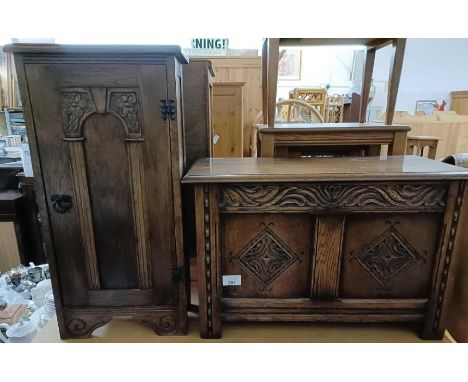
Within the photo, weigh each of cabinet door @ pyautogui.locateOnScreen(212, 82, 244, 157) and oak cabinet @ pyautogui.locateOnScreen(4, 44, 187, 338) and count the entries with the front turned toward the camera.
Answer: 2

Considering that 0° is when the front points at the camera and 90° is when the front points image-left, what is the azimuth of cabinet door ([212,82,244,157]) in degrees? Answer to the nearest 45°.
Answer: approximately 0°

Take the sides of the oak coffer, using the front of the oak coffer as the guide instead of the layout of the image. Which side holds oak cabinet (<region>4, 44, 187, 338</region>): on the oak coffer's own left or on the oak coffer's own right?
on the oak coffer's own right

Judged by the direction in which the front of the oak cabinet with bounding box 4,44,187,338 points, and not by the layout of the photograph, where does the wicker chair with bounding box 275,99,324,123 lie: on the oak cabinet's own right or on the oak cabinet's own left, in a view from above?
on the oak cabinet's own left

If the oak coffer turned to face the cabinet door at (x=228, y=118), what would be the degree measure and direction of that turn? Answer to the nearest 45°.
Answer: approximately 135° to its right

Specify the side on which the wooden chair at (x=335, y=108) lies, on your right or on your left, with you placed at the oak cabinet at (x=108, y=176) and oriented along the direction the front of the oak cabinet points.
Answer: on your left

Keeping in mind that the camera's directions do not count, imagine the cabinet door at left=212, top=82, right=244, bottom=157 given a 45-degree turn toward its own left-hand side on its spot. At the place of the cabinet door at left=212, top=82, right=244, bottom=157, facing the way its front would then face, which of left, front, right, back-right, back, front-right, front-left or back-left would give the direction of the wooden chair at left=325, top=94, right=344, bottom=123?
left

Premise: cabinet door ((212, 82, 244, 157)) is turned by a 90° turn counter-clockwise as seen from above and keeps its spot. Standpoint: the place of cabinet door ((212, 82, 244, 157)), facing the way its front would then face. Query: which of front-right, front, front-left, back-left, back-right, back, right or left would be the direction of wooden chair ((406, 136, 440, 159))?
front

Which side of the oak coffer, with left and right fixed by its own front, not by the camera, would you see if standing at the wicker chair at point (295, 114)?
back

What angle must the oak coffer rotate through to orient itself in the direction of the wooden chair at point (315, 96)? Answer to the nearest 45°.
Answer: approximately 180°

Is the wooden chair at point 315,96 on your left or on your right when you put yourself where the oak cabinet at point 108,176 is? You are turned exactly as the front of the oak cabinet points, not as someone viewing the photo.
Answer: on your left
